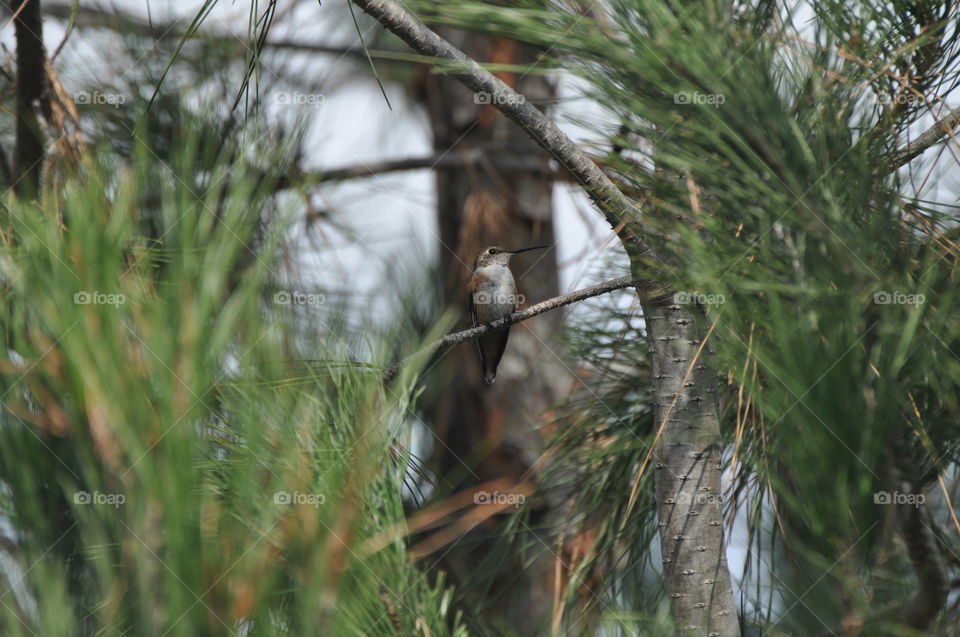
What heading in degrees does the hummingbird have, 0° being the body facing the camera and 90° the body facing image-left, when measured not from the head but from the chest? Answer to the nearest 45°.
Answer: approximately 315°

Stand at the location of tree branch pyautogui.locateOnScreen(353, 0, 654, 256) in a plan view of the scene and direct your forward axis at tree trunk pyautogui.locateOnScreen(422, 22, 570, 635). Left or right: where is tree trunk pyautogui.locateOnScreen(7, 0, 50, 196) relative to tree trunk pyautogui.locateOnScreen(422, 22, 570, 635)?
left

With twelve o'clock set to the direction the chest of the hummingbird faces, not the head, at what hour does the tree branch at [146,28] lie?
The tree branch is roughly at 4 o'clock from the hummingbird.

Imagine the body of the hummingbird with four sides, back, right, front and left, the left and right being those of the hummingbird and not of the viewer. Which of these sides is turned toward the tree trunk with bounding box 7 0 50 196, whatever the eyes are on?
right

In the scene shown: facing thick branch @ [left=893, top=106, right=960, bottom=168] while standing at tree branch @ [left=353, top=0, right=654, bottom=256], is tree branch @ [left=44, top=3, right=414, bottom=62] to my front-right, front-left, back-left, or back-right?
back-left
